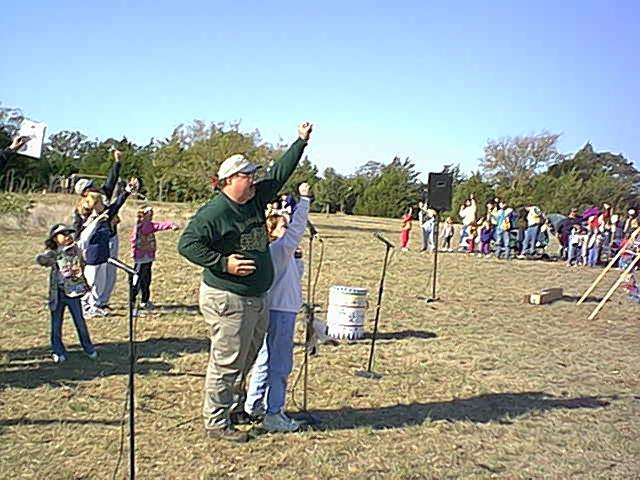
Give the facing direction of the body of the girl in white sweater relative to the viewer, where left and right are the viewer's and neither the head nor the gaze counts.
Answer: facing to the right of the viewer

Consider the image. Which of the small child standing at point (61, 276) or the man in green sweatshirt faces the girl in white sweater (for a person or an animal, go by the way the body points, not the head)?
the small child standing

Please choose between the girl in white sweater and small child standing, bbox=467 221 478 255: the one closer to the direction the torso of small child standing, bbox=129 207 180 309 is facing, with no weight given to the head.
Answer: the girl in white sweater

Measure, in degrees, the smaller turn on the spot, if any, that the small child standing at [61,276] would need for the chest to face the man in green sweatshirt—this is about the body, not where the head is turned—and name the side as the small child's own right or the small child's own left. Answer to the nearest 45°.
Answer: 0° — they already face them

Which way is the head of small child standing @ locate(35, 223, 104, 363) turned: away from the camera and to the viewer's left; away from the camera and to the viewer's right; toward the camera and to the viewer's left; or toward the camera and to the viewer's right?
toward the camera and to the viewer's right

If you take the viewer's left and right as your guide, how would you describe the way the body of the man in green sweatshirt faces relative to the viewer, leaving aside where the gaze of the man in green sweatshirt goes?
facing the viewer and to the right of the viewer
